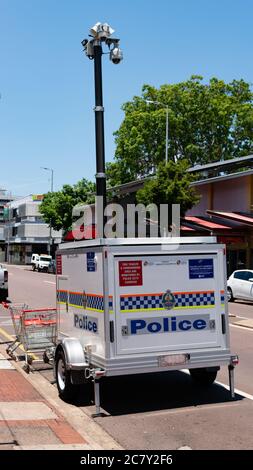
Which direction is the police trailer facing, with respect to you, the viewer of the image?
facing away from the viewer and to the left of the viewer

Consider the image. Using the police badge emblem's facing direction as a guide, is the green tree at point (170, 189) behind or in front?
behind

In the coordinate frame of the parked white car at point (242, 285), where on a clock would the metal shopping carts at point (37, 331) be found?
The metal shopping carts is roughly at 2 o'clock from the parked white car.

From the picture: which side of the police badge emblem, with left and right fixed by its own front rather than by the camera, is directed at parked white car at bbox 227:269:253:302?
back

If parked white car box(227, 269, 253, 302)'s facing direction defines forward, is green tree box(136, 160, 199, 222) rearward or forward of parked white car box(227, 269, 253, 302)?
rearward

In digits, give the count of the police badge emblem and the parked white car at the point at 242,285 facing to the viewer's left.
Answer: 0

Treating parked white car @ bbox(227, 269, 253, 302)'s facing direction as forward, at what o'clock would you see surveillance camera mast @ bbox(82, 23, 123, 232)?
The surveillance camera mast is roughly at 2 o'clock from the parked white car.

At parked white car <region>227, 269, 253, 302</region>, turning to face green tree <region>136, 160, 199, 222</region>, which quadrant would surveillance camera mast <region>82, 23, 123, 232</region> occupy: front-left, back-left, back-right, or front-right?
back-left

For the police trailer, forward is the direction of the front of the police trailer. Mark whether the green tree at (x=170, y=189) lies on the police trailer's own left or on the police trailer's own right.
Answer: on the police trailer's own right

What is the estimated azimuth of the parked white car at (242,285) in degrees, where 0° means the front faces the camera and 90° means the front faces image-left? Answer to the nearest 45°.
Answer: approximately 315°

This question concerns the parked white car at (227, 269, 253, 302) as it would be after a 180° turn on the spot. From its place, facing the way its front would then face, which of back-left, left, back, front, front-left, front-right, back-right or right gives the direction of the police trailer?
back-left
